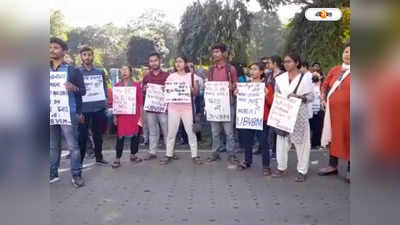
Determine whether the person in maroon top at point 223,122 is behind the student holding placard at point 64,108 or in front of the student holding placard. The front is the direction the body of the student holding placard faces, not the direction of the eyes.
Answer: behind

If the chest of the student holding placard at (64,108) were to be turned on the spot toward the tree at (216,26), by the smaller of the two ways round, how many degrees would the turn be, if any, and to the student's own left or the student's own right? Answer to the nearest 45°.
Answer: approximately 135° to the student's own left

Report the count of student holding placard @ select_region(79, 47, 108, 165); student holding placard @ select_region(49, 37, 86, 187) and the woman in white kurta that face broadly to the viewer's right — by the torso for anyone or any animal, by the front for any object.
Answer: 0

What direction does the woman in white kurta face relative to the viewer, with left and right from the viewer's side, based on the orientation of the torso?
facing the viewer and to the left of the viewer

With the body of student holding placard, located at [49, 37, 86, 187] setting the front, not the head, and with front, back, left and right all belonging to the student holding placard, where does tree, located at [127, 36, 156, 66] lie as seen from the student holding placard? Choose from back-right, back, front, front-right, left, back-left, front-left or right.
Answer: back

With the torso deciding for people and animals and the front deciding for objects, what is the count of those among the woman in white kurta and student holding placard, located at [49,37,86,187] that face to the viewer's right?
0

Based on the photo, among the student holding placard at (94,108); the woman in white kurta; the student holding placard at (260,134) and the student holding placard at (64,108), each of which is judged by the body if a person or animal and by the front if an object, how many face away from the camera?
0

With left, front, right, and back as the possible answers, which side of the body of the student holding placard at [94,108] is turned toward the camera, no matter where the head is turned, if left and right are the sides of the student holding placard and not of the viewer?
front

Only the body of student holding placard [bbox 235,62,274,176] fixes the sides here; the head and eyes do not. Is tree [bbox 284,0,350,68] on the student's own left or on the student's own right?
on the student's own left

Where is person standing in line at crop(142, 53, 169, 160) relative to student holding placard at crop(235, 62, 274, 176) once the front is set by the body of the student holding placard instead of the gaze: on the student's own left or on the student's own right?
on the student's own right

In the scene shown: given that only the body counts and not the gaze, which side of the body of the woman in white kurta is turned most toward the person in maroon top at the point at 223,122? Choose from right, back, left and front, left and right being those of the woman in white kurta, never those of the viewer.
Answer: right
